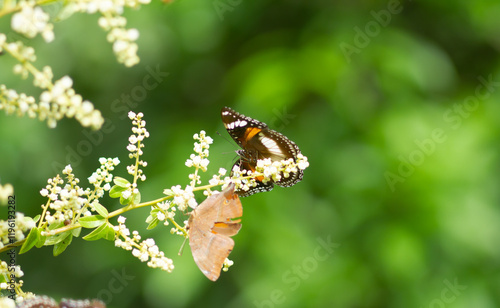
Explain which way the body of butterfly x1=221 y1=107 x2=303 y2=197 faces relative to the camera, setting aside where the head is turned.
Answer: to the viewer's left
